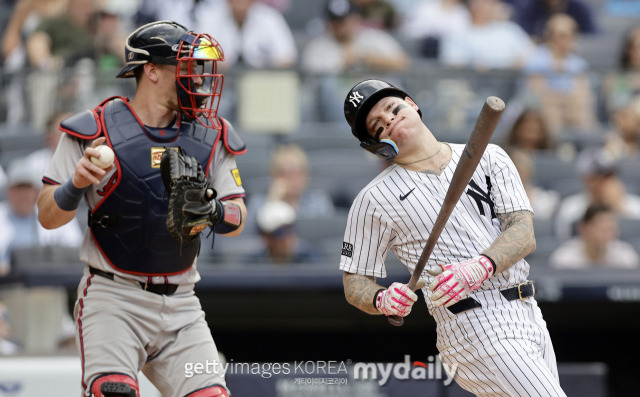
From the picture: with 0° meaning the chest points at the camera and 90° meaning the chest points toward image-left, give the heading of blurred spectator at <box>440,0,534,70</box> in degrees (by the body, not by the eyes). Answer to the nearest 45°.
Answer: approximately 0°

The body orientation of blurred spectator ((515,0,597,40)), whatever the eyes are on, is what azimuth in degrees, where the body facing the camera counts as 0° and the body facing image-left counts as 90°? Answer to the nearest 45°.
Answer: approximately 0°

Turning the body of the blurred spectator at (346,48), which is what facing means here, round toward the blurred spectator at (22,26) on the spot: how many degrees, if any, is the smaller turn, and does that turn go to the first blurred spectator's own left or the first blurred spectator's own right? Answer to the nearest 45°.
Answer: approximately 90° to the first blurred spectator's own right

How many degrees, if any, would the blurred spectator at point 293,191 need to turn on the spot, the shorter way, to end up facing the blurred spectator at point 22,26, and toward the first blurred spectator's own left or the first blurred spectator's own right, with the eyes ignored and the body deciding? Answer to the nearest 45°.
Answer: approximately 135° to the first blurred spectator's own right

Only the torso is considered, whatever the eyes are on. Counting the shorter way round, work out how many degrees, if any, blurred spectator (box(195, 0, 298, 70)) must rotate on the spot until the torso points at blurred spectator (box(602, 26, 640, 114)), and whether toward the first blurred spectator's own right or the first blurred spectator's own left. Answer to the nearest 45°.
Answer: approximately 90° to the first blurred spectator's own left
